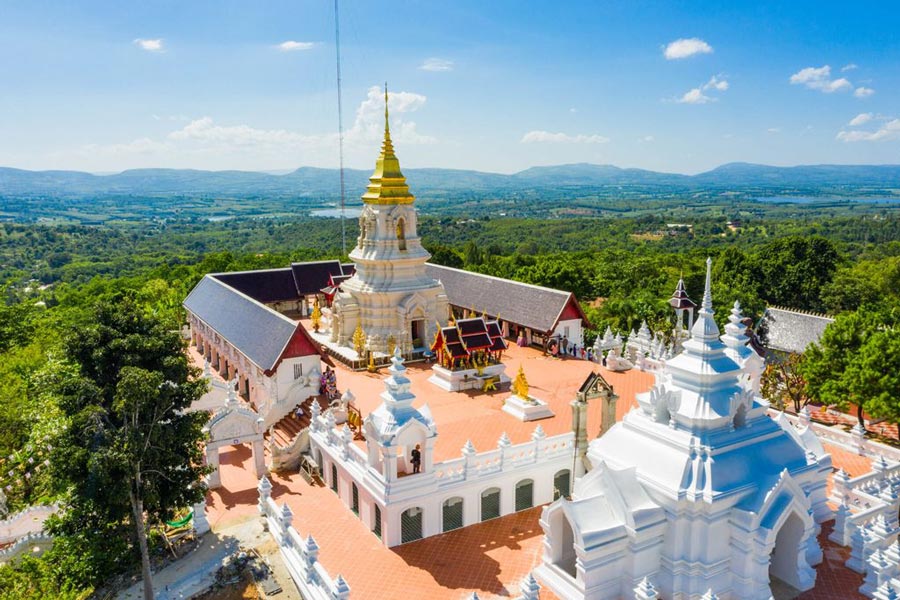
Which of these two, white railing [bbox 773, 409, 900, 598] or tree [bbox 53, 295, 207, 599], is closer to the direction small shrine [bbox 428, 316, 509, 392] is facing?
the white railing

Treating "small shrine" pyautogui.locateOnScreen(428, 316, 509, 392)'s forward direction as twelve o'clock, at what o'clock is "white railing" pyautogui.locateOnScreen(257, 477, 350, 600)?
The white railing is roughly at 2 o'clock from the small shrine.

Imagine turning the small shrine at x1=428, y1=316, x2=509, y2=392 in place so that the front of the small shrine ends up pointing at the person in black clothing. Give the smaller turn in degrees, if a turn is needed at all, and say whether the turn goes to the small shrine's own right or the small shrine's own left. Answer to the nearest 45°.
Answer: approximately 45° to the small shrine's own right

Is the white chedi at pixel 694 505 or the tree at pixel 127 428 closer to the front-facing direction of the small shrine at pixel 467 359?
the white chedi

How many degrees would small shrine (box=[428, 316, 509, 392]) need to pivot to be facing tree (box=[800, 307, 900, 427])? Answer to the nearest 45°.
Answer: approximately 45° to its left

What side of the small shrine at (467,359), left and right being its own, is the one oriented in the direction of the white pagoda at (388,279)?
back

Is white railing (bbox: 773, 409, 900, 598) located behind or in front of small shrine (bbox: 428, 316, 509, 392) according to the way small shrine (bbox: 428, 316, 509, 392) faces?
in front

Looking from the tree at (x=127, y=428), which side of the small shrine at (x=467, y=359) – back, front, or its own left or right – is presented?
right

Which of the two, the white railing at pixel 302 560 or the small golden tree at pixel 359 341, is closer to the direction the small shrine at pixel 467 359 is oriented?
the white railing

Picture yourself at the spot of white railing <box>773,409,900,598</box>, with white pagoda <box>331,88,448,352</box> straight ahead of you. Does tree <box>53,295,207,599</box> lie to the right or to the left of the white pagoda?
left

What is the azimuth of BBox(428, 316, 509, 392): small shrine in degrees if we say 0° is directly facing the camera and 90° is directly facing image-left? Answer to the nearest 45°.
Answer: approximately 315°
